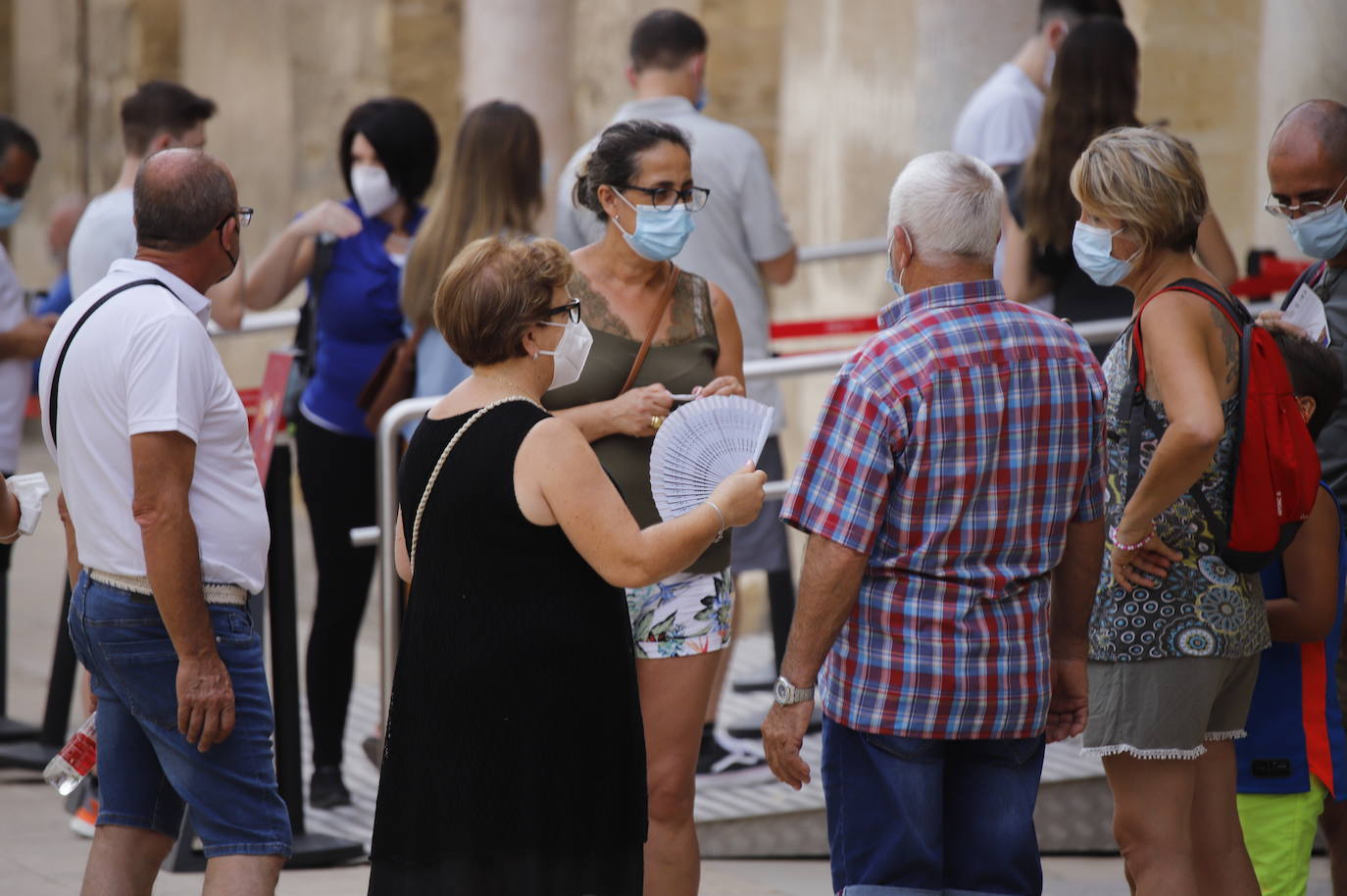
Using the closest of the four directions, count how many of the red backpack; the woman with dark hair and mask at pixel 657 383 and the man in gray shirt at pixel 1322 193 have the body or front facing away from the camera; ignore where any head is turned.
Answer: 0

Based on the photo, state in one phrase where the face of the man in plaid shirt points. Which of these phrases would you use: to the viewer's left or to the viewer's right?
to the viewer's left

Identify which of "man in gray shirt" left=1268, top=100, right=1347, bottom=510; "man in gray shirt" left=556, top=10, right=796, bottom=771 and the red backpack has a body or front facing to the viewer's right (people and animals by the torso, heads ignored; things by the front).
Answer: the red backpack

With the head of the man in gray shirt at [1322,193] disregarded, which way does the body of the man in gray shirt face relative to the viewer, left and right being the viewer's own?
facing the viewer and to the left of the viewer

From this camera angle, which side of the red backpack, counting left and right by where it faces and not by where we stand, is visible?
right

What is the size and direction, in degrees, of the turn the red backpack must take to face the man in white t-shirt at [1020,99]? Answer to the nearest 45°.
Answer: approximately 90° to its left

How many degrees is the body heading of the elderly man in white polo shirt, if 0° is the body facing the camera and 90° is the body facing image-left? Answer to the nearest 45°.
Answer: approximately 225°

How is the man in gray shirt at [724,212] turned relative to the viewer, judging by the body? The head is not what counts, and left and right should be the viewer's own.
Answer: facing away from the viewer

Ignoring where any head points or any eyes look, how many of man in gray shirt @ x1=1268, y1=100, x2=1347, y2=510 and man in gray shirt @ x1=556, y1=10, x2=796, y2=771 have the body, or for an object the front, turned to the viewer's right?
0

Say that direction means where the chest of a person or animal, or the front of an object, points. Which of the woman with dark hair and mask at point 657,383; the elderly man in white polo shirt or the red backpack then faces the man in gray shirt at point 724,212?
the elderly man in white polo shirt

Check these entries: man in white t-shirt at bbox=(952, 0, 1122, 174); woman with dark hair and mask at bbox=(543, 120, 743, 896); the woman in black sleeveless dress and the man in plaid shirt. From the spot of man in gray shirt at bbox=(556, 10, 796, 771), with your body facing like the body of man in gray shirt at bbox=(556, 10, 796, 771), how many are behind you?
3

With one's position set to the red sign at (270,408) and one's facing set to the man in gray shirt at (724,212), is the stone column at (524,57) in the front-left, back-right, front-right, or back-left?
front-left

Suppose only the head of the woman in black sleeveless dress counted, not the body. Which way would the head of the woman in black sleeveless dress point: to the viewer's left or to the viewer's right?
to the viewer's right

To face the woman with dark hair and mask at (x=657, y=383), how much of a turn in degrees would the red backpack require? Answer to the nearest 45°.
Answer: approximately 180°
